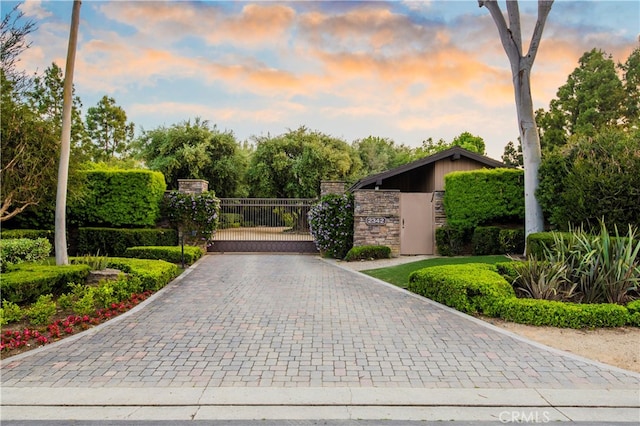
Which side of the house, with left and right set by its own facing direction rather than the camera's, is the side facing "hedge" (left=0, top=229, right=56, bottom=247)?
right

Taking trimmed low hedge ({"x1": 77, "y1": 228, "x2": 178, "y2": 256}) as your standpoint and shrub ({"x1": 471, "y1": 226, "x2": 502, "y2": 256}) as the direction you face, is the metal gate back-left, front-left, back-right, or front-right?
front-left

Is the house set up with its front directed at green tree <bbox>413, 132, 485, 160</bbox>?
no

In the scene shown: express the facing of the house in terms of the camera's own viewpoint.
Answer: facing the viewer

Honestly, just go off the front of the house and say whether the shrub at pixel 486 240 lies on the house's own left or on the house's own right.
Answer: on the house's own left

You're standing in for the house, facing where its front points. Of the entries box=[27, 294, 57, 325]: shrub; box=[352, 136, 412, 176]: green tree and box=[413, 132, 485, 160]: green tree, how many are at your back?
2

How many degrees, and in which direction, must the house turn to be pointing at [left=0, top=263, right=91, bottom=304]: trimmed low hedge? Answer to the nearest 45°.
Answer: approximately 45° to its right

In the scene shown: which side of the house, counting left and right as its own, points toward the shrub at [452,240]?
left

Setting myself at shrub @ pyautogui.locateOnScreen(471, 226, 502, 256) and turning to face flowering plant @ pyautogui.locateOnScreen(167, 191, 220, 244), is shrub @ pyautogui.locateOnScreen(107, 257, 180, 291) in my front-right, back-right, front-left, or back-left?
front-left

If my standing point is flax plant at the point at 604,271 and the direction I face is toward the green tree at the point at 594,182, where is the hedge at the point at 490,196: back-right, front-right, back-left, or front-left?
front-left

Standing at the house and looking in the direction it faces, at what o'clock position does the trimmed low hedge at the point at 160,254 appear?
The trimmed low hedge is roughly at 2 o'clock from the house.

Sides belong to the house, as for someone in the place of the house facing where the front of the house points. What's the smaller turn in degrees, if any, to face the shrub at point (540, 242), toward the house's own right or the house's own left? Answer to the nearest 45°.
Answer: approximately 45° to the house's own left

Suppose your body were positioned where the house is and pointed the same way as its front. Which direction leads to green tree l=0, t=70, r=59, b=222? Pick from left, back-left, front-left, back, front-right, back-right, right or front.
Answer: front-right

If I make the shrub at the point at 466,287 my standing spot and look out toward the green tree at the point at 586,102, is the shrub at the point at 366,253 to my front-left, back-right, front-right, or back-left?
front-left

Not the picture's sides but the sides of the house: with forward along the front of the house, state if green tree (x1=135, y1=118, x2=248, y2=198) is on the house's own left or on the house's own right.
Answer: on the house's own right

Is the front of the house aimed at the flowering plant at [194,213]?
no
